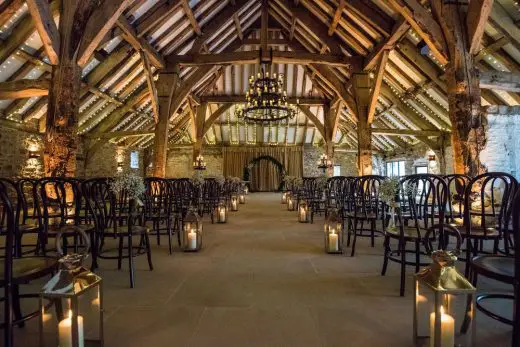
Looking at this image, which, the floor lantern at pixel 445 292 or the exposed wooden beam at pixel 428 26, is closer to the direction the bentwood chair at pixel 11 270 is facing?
the exposed wooden beam

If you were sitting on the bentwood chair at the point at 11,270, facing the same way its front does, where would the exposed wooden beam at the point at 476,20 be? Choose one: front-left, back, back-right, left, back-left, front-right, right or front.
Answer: front-right

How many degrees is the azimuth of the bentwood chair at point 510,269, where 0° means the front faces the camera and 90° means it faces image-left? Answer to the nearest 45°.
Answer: approximately 135°

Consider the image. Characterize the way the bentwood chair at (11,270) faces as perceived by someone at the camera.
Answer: facing away from the viewer and to the right of the viewer

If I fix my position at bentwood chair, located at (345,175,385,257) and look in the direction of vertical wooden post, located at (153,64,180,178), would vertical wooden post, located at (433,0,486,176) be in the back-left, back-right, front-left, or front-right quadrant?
back-right

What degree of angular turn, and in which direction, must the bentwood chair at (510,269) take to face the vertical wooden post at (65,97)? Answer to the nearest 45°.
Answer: approximately 45° to its left

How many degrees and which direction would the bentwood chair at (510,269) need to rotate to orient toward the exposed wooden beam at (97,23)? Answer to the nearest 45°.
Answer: approximately 45° to its left

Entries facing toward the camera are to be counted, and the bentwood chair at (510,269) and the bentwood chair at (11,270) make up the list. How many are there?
0

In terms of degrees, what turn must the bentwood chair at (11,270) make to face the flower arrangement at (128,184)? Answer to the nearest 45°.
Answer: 0° — it already faces it

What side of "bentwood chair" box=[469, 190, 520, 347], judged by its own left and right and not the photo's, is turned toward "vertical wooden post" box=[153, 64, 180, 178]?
front

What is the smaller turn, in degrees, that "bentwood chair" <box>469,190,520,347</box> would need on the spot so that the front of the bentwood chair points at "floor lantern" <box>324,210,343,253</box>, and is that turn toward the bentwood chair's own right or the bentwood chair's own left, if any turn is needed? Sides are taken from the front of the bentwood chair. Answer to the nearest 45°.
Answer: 0° — it already faces it

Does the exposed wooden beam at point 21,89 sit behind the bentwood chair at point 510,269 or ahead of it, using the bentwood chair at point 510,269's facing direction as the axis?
ahead

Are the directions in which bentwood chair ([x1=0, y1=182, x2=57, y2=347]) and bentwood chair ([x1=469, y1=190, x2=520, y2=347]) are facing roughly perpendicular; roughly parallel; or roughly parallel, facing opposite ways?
roughly parallel

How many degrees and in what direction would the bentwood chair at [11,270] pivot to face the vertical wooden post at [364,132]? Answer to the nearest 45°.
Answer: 0° — it already faces it

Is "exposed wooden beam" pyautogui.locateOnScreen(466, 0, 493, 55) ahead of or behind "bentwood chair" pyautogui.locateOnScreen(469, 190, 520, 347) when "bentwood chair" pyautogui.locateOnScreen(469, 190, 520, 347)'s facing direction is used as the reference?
ahead

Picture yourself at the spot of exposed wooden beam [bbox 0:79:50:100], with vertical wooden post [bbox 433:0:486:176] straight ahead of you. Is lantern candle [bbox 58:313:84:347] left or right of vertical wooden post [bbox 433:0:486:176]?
right

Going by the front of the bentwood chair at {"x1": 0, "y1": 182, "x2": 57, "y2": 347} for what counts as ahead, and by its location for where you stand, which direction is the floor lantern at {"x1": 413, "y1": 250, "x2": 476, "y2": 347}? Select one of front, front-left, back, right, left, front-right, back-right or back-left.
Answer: right

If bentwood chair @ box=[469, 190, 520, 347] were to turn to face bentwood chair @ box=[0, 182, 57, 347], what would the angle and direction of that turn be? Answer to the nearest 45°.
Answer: approximately 90° to its left

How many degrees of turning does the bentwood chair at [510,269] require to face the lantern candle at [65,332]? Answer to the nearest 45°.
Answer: approximately 90° to its left
